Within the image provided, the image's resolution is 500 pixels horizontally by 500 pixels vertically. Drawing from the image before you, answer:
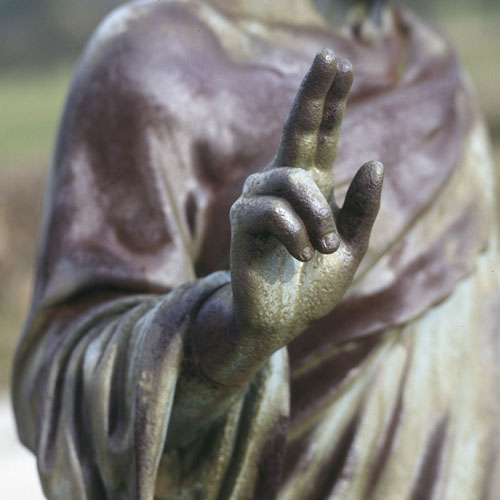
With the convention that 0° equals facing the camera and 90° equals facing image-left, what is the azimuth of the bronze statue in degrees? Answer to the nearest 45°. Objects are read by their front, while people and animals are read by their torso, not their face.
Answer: approximately 315°
